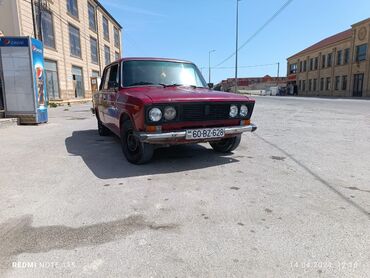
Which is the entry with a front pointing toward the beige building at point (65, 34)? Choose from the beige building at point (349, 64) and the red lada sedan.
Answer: the beige building at point (349, 64)

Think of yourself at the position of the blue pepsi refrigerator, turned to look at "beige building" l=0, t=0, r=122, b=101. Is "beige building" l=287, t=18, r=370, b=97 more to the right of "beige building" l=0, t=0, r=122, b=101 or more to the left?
right

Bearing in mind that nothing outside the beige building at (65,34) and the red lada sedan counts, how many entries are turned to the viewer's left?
0

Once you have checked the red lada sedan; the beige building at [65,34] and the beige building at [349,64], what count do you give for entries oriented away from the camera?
0

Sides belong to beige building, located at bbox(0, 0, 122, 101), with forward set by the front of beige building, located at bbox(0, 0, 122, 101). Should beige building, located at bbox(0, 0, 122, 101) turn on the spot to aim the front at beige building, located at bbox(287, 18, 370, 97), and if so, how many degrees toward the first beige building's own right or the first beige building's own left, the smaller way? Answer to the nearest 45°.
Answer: approximately 45° to the first beige building's own left

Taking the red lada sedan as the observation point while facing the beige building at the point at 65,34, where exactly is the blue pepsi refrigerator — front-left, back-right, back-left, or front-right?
front-left

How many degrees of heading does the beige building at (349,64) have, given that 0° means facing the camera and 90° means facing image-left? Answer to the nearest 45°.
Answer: approximately 45°

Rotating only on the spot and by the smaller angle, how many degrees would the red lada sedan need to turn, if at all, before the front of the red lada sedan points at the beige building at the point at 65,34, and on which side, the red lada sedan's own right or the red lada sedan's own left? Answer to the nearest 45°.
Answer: approximately 180°

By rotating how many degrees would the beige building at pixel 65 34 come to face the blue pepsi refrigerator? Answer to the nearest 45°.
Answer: approximately 45° to its right

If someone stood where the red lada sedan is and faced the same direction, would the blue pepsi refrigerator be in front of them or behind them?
behind

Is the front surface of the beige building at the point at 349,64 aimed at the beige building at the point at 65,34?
yes

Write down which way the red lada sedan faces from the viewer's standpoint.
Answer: facing the viewer and to the right of the viewer
